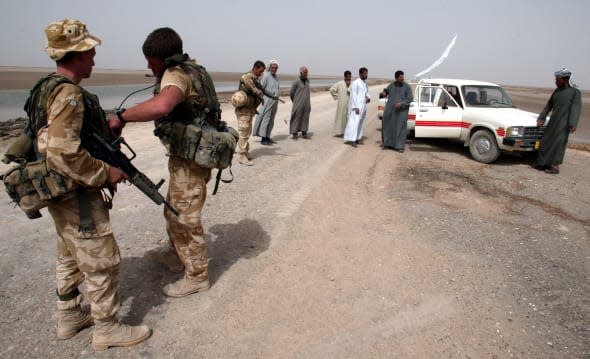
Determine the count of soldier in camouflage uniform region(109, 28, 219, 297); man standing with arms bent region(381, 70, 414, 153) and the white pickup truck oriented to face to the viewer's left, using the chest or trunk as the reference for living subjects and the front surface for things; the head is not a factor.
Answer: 1

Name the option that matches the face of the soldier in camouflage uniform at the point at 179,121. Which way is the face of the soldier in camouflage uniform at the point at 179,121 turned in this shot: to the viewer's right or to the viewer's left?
to the viewer's left

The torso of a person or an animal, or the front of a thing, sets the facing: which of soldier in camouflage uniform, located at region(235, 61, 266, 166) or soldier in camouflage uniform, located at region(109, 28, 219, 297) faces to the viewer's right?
soldier in camouflage uniform, located at region(235, 61, 266, 166)

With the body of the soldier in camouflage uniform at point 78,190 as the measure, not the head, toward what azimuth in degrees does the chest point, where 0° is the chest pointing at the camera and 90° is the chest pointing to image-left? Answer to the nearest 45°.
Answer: approximately 270°

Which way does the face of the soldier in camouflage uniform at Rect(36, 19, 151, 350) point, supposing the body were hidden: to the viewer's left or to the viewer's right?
to the viewer's right

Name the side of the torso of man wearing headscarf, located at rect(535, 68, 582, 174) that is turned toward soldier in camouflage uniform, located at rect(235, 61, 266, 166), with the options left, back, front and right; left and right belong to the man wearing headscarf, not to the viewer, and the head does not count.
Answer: front

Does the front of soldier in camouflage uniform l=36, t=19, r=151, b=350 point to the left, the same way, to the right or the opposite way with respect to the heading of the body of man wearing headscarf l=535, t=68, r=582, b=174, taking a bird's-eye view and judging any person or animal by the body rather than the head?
the opposite way

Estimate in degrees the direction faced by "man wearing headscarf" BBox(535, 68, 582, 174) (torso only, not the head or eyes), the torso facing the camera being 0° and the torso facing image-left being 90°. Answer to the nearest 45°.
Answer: approximately 45°

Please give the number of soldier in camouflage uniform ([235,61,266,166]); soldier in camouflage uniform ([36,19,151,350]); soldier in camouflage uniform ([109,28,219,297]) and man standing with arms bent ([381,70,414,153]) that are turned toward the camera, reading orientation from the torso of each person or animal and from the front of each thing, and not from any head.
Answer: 1

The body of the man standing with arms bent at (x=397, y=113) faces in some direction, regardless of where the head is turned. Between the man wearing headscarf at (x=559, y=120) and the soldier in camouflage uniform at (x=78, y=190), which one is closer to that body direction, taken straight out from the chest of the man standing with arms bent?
the soldier in camouflage uniform

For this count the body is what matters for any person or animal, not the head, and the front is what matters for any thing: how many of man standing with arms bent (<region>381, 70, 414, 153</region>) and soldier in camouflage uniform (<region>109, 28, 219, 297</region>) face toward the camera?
1

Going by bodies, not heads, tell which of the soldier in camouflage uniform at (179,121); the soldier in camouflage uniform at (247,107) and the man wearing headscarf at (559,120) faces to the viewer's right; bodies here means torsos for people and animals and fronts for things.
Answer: the soldier in camouflage uniform at (247,107)

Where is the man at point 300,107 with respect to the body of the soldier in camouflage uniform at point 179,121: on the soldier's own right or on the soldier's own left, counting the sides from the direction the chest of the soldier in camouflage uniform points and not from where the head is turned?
on the soldier's own right
